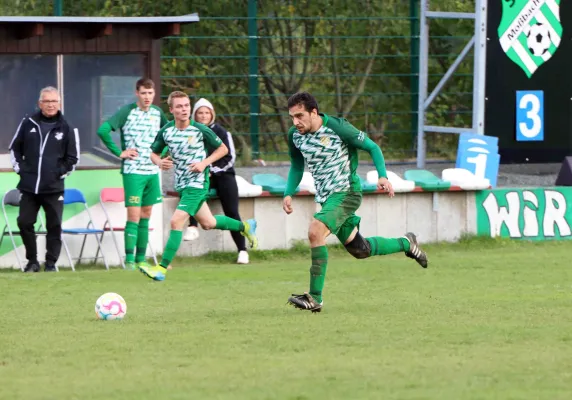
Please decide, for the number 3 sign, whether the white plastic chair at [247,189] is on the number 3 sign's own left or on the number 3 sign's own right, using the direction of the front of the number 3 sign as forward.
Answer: on the number 3 sign's own right

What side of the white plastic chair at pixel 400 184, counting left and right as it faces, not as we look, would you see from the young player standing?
right

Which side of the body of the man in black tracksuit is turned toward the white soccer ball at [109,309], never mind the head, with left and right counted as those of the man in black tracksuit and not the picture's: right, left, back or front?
front

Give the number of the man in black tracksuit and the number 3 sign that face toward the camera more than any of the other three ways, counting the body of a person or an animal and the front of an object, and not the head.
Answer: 2

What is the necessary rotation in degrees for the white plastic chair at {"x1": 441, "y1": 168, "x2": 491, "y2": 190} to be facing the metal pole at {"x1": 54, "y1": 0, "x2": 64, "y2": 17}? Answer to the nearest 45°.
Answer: approximately 135° to its right

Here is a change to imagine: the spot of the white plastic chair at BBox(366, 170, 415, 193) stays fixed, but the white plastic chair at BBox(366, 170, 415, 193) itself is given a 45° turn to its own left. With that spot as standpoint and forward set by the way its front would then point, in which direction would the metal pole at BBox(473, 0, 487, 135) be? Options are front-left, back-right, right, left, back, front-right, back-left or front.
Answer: front-left

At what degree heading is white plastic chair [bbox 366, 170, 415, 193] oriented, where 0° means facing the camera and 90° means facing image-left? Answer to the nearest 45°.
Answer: approximately 315°

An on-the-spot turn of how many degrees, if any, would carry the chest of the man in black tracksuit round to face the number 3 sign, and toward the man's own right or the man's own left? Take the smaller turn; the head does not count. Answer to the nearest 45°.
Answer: approximately 90° to the man's own left

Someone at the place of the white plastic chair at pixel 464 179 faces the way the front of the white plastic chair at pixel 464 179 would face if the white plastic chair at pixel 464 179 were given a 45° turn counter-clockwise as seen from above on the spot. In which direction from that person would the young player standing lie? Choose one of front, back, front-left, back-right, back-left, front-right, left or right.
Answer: back-right

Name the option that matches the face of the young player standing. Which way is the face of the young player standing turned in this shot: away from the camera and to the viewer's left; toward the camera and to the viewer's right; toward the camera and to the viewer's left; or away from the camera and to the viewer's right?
toward the camera and to the viewer's right
